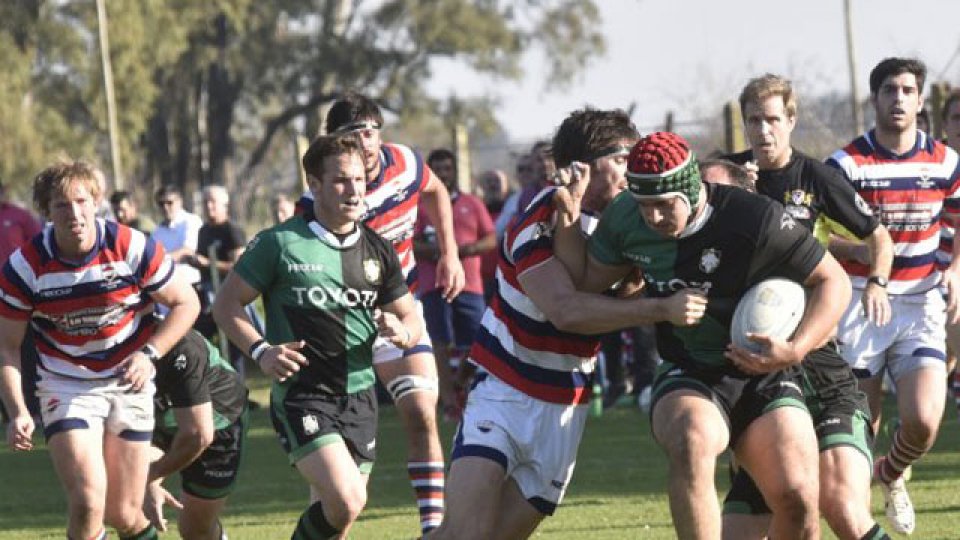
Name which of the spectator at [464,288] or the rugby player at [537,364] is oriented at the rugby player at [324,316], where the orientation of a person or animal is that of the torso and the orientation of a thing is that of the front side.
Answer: the spectator

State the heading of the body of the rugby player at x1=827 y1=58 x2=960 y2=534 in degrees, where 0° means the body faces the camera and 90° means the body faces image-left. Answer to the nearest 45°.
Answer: approximately 0°

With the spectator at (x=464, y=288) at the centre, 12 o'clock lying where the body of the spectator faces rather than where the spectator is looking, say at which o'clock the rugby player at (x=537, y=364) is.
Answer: The rugby player is roughly at 12 o'clock from the spectator.

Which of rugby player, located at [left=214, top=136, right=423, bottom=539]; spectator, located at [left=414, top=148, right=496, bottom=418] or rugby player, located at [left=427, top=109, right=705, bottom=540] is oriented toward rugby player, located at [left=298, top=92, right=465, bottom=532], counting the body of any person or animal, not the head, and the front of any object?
the spectator

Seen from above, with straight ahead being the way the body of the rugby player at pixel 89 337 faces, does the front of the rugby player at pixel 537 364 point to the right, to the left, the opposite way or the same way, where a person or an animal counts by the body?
to the left

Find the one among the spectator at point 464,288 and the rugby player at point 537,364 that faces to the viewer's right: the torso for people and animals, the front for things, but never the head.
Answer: the rugby player

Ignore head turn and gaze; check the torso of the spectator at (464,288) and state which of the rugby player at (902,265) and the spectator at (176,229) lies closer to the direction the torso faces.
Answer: the rugby player

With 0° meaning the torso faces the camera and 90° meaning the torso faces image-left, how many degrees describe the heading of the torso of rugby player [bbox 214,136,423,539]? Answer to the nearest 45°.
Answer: approximately 315°

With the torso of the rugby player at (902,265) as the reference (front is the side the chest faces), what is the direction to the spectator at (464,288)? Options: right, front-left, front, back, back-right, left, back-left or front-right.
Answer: back-right

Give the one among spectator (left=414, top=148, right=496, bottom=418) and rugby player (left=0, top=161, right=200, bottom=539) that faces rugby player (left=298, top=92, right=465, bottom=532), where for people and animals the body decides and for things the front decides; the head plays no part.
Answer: the spectator

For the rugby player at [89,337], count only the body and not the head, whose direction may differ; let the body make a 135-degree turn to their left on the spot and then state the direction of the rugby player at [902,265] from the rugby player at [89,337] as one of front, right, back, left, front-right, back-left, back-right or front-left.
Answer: front-right

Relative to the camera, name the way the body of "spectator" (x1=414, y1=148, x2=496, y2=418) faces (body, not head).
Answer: toward the camera
